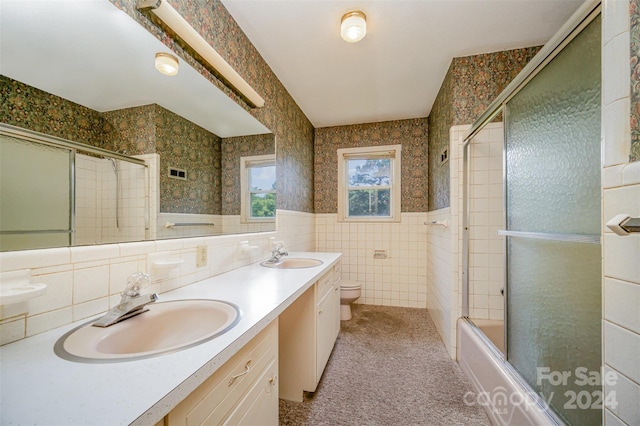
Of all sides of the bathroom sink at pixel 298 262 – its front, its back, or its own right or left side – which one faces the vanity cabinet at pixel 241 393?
right

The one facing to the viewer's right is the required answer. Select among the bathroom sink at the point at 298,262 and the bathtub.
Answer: the bathroom sink

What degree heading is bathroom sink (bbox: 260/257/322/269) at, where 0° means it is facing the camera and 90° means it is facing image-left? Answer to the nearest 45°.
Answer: approximately 270°

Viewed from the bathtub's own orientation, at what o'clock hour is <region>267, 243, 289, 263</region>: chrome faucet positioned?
The chrome faucet is roughly at 1 o'clock from the bathtub.
